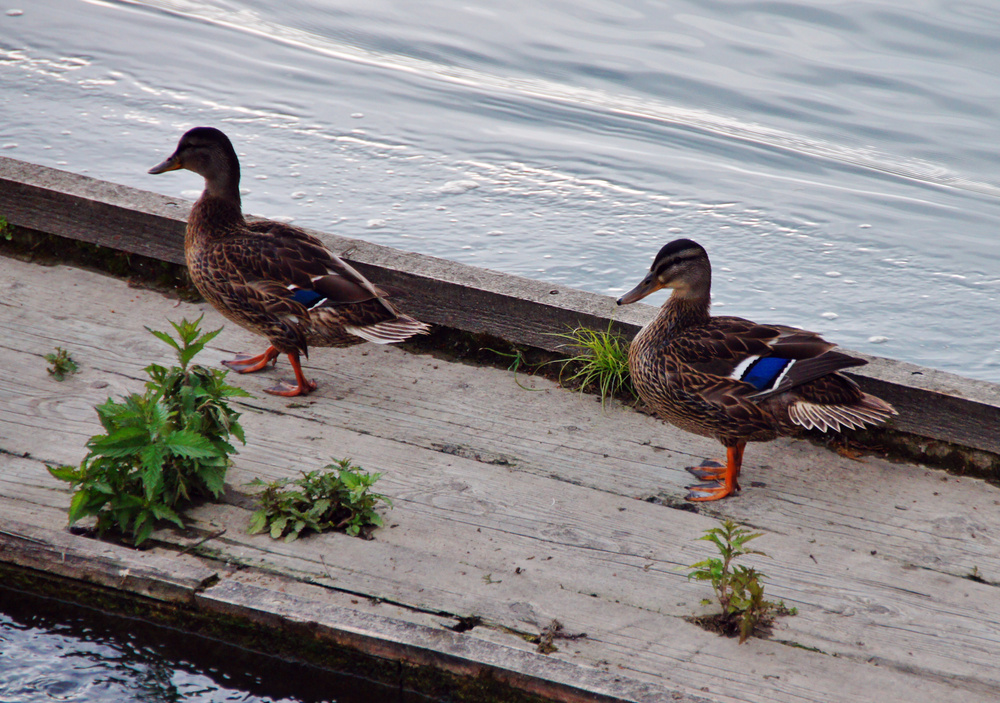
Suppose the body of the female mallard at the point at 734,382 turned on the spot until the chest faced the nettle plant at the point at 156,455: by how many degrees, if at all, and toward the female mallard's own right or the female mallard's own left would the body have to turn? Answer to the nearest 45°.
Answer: approximately 45° to the female mallard's own left

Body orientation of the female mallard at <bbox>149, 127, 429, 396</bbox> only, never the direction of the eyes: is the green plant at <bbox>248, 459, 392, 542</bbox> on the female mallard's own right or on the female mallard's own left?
on the female mallard's own left

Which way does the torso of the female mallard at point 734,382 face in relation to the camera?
to the viewer's left

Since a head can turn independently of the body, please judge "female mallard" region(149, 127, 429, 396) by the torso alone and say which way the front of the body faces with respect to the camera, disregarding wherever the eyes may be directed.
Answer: to the viewer's left

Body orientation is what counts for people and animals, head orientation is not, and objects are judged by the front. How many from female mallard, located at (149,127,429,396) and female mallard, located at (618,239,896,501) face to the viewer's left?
2

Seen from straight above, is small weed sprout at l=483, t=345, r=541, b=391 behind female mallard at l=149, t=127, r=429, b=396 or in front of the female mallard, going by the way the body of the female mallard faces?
behind

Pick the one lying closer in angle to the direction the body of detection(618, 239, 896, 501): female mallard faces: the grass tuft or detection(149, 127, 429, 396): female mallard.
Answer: the female mallard

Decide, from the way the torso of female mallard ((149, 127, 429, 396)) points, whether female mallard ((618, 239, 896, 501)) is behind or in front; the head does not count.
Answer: behind

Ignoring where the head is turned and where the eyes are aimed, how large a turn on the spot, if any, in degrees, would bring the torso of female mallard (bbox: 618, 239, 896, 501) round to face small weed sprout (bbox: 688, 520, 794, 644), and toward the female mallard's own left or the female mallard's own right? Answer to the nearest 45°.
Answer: approximately 90° to the female mallard's own left
